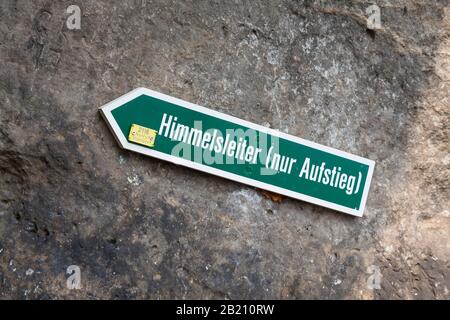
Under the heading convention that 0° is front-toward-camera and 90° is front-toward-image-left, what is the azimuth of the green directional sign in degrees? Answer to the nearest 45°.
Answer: approximately 0°
